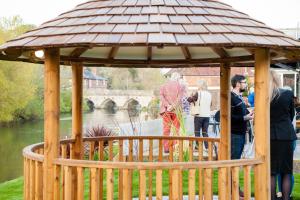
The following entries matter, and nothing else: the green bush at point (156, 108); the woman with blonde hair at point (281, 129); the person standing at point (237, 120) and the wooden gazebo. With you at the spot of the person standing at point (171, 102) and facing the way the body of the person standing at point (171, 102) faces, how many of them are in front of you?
1

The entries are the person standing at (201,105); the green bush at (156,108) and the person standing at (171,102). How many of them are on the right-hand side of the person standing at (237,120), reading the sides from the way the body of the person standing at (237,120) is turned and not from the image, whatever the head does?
0

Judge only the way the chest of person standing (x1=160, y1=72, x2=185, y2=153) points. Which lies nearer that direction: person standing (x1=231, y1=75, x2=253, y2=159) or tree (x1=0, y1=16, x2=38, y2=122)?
the tree

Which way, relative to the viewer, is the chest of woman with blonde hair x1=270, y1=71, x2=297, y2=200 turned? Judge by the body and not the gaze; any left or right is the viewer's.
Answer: facing away from the viewer

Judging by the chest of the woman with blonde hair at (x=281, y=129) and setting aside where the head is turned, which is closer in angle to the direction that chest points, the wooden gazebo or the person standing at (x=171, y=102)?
the person standing

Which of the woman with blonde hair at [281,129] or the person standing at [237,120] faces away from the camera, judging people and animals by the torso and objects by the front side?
the woman with blonde hair

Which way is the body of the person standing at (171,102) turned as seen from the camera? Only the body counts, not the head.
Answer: away from the camera
